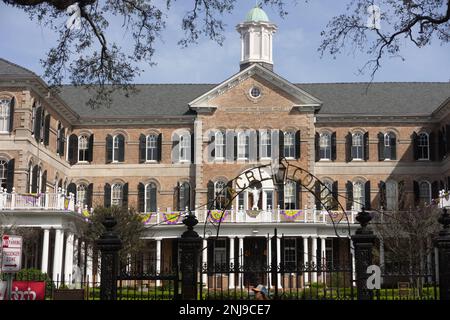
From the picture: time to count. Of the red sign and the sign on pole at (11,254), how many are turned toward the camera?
2

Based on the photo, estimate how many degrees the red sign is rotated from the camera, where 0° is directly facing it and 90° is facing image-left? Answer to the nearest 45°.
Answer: approximately 0°
